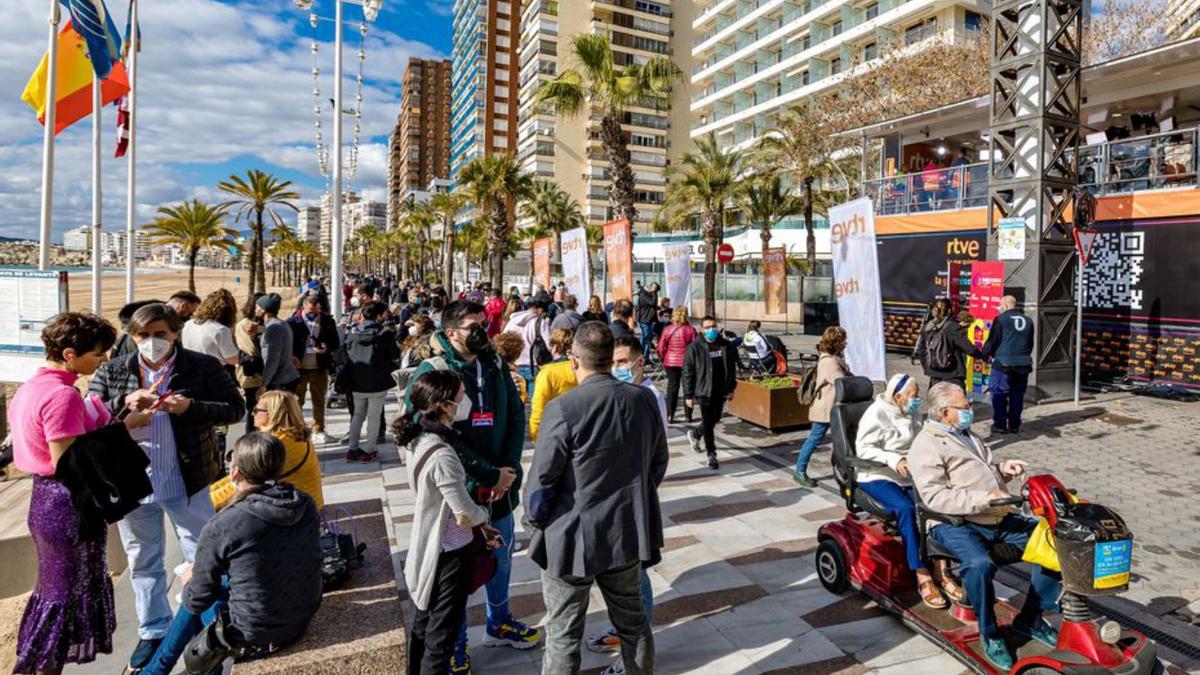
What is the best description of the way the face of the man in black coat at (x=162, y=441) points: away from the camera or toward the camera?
toward the camera

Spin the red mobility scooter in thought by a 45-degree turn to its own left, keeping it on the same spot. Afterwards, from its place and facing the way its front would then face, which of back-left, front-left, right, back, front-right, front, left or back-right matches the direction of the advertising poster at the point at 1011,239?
left

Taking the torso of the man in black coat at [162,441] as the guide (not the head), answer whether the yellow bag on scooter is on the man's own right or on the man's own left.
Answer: on the man's own left

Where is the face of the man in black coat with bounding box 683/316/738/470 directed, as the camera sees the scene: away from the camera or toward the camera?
toward the camera

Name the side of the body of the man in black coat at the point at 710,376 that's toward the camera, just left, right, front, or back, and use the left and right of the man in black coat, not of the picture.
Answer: front

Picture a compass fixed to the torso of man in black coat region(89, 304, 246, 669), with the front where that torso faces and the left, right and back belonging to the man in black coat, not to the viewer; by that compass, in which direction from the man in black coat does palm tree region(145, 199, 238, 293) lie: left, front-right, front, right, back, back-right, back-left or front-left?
back

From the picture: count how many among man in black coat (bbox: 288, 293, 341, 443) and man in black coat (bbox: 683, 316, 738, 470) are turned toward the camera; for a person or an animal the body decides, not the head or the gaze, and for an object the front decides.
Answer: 2

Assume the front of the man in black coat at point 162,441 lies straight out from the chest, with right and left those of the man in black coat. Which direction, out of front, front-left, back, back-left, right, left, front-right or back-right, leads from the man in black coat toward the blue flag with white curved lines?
back

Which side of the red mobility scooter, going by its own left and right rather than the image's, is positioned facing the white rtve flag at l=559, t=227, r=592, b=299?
back

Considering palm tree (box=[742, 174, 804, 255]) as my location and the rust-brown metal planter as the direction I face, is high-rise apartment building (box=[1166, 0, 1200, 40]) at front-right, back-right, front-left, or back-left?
back-left

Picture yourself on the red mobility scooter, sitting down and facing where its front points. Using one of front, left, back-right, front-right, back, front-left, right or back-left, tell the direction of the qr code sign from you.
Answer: back-left

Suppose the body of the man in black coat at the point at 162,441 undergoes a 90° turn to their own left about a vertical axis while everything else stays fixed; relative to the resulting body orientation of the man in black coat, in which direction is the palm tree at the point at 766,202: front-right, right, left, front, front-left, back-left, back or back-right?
front-left

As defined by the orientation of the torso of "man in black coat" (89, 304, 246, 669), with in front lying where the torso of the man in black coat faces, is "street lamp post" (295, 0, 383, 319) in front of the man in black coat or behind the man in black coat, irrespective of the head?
behind

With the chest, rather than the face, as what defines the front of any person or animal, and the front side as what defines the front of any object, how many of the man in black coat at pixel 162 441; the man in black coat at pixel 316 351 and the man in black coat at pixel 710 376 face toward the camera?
3
